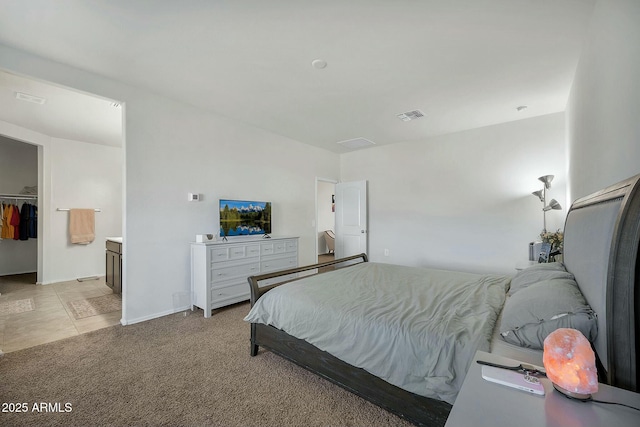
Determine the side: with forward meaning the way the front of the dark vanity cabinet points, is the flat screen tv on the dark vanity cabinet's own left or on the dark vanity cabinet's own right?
on the dark vanity cabinet's own left

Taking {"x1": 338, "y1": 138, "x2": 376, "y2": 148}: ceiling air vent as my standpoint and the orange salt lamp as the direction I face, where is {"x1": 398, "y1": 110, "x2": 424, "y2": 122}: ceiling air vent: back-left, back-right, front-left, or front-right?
front-left

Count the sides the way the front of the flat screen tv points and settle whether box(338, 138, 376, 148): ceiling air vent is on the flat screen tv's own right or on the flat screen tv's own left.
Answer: on the flat screen tv's own left

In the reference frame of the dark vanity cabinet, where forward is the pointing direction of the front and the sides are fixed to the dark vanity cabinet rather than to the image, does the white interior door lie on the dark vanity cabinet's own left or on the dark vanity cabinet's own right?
on the dark vanity cabinet's own left

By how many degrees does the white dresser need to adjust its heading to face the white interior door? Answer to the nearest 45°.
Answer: approximately 90° to its left

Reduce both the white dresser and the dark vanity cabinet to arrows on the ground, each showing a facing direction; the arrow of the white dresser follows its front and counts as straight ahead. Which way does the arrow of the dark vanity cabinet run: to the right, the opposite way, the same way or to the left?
to the right

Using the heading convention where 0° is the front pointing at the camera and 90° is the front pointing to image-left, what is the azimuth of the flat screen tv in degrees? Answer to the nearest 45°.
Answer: approximately 315°

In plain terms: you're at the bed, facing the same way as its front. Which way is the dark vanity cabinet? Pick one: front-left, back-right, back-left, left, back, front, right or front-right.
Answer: front-left

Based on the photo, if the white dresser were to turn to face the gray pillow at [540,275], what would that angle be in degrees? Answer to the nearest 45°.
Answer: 0° — it already faces it

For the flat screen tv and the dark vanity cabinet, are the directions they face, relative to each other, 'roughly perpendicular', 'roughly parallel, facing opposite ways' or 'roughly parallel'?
roughly perpendicular

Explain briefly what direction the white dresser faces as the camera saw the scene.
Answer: facing the viewer and to the right of the viewer

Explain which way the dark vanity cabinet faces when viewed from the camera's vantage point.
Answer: facing the viewer and to the left of the viewer

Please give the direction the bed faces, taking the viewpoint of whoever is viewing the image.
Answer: facing away from the viewer and to the left of the viewer

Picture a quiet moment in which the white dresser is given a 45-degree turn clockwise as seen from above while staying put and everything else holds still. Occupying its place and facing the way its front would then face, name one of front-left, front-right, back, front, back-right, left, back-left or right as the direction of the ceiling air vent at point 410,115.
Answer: left

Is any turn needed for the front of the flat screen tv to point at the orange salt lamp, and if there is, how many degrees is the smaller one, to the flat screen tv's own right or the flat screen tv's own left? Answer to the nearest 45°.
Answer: approximately 45° to the flat screen tv's own right
